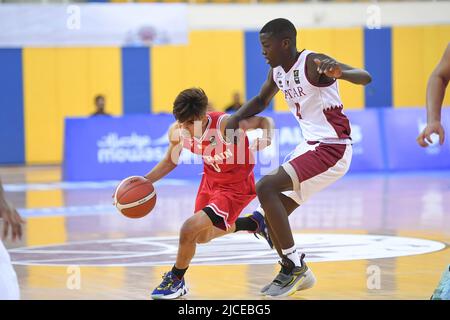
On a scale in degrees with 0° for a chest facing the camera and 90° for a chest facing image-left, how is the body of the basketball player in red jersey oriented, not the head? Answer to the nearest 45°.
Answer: approximately 45°

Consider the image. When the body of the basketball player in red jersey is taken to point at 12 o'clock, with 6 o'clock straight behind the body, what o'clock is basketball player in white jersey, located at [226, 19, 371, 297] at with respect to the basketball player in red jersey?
The basketball player in white jersey is roughly at 8 o'clock from the basketball player in red jersey.

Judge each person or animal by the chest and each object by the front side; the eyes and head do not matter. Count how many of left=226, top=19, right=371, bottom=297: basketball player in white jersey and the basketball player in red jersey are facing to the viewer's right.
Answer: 0

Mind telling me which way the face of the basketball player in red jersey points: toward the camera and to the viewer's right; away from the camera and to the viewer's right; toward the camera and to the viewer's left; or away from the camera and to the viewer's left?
toward the camera and to the viewer's left

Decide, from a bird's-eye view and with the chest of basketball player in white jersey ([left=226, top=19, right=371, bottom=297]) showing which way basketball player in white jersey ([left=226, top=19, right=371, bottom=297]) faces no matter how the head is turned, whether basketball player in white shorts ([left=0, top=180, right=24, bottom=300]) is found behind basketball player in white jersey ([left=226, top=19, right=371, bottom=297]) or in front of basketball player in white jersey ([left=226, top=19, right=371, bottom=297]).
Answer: in front

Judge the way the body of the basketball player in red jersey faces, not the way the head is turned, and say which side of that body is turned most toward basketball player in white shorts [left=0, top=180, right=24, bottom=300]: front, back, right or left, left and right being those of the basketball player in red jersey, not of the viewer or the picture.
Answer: front

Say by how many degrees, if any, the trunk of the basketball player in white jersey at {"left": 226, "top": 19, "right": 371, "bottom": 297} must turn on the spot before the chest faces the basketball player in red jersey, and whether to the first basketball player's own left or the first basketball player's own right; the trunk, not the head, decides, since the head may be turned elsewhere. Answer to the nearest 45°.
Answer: approximately 45° to the first basketball player's own right
